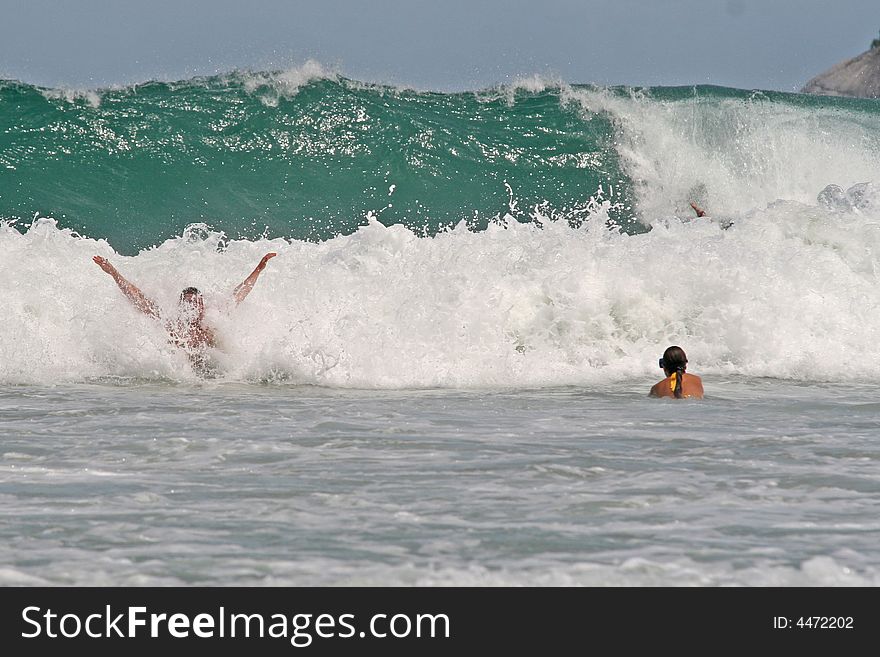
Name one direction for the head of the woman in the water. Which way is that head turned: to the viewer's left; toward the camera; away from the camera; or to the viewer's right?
away from the camera

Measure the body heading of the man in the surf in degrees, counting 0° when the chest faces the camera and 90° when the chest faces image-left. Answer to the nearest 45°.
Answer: approximately 0°

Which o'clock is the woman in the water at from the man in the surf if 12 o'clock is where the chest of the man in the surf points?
The woman in the water is roughly at 10 o'clock from the man in the surf.
